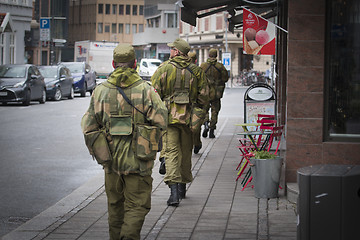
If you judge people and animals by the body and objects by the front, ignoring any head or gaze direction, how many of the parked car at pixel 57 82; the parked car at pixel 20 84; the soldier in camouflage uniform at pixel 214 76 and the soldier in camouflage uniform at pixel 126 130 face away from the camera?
2

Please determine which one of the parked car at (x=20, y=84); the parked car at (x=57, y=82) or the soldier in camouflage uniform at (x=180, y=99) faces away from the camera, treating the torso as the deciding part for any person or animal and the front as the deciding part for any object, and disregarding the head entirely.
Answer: the soldier in camouflage uniform

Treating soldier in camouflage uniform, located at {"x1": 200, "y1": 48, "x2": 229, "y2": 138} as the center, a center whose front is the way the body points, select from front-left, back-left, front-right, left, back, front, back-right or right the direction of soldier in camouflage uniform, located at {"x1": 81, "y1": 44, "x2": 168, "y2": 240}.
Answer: back

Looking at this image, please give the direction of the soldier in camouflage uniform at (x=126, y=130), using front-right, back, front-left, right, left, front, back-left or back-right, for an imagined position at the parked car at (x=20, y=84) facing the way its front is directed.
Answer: front-left

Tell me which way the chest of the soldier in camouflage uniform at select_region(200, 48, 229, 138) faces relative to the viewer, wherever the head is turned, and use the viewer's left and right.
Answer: facing away from the viewer

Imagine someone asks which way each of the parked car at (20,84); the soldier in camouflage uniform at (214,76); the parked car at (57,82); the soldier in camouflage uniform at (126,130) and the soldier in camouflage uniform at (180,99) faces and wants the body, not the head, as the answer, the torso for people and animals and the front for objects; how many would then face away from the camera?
3

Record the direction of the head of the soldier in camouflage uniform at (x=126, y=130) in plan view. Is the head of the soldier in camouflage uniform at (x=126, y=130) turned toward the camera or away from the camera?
away from the camera

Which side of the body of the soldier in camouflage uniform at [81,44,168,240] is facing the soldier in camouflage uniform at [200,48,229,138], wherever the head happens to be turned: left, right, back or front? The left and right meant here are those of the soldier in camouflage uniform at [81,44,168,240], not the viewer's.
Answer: front

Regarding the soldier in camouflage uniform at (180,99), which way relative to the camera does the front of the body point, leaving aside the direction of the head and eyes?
away from the camera

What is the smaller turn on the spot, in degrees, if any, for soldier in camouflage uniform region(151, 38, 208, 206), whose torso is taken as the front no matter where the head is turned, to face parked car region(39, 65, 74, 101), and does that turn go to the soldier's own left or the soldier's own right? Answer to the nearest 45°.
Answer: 0° — they already face it

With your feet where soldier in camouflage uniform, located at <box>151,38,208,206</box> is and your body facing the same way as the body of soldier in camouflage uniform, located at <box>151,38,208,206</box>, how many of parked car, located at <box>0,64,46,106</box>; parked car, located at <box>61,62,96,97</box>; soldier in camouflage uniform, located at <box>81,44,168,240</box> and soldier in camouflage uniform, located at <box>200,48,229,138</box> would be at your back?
1

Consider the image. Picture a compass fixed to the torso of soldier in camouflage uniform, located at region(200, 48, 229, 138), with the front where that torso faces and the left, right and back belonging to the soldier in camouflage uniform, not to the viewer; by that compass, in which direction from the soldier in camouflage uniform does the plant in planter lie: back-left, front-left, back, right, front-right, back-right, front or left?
back

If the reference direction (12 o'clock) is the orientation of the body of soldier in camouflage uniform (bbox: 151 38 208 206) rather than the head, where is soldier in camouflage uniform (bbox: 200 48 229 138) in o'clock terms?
soldier in camouflage uniform (bbox: 200 48 229 138) is roughly at 12 o'clock from soldier in camouflage uniform (bbox: 151 38 208 206).

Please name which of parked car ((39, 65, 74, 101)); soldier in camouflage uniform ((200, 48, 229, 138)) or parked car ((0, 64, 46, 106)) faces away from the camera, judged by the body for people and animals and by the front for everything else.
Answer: the soldier in camouflage uniform

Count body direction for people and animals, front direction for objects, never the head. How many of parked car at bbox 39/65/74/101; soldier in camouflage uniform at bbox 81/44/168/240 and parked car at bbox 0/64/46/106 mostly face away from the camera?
1

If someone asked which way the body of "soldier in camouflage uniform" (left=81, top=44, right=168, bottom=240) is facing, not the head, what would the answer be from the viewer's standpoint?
away from the camera
